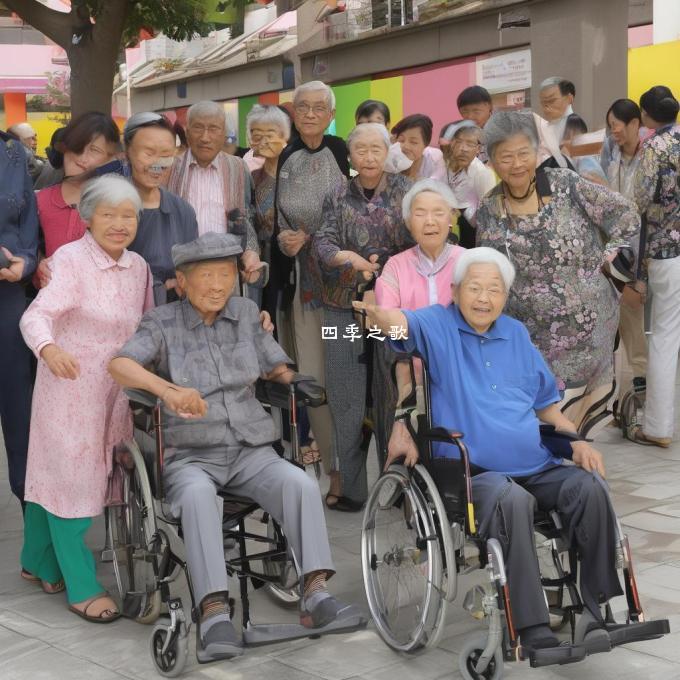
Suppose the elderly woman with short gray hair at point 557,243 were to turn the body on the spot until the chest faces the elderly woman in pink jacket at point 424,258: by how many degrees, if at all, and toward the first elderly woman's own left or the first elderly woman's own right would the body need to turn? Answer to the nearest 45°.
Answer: approximately 90° to the first elderly woman's own right

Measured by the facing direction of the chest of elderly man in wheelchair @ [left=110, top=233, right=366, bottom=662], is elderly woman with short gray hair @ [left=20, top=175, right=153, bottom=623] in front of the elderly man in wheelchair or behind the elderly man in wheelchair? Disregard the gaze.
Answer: behind

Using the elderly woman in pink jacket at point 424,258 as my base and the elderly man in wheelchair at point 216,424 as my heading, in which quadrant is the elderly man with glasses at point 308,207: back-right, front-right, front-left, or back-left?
back-right

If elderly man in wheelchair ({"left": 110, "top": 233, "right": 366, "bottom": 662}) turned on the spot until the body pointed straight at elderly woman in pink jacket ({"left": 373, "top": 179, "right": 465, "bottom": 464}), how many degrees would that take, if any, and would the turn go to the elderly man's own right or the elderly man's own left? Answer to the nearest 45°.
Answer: approximately 90° to the elderly man's own left

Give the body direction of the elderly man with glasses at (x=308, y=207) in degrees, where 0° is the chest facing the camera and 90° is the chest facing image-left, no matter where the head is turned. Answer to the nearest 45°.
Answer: approximately 0°

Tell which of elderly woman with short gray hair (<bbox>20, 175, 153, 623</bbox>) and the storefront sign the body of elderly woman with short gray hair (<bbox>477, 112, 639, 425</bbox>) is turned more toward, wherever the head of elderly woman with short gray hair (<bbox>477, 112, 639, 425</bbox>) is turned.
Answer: the elderly woman with short gray hair

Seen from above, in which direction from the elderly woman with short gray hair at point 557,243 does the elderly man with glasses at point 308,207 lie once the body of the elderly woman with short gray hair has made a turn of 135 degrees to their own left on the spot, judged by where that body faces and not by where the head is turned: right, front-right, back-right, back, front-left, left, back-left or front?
left

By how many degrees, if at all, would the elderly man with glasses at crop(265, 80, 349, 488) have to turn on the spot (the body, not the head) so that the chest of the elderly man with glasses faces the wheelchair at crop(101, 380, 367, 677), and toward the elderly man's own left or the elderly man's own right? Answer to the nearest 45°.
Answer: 0° — they already face it

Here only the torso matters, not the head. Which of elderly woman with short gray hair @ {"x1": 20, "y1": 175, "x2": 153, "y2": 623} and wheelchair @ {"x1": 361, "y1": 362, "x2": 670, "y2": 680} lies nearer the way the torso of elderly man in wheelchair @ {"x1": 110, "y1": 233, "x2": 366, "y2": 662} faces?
the wheelchair

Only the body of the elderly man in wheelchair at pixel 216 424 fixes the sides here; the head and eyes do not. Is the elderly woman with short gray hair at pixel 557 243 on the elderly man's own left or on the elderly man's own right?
on the elderly man's own left
